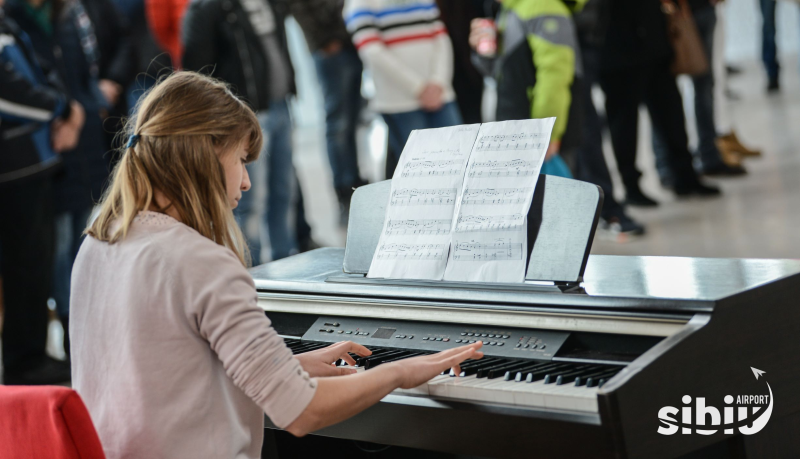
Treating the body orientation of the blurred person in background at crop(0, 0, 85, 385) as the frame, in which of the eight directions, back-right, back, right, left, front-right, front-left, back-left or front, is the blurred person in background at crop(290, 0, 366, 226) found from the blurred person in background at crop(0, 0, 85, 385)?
front-left

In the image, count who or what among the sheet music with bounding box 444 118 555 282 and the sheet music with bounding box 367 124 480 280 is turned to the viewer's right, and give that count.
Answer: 0

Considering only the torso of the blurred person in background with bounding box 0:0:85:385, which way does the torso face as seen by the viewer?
to the viewer's right

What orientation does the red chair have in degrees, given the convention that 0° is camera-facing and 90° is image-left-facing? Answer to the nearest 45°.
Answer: approximately 225°

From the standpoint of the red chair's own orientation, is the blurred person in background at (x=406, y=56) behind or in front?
in front

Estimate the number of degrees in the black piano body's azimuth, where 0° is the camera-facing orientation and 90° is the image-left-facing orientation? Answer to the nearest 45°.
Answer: approximately 45°

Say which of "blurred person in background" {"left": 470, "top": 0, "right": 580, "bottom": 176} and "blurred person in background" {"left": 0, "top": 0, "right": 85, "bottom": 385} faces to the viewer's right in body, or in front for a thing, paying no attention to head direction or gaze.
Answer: "blurred person in background" {"left": 0, "top": 0, "right": 85, "bottom": 385}

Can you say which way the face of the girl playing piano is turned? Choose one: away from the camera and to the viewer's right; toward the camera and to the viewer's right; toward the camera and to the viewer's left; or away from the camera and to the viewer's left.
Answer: away from the camera and to the viewer's right
